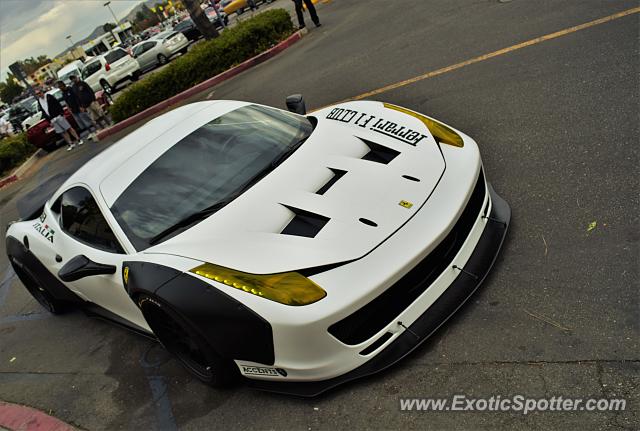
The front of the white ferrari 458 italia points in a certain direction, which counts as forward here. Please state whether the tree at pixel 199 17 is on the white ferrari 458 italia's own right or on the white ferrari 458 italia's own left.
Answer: on the white ferrari 458 italia's own left

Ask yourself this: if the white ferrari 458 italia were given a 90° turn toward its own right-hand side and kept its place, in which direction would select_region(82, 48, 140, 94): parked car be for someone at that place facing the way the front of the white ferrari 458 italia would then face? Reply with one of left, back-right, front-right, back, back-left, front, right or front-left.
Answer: back-right

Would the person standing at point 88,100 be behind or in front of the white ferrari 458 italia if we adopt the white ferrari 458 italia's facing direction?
behind

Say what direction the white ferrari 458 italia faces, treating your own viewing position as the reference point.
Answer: facing the viewer and to the right of the viewer

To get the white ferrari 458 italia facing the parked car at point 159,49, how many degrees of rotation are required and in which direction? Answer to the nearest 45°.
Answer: approximately 135° to its left

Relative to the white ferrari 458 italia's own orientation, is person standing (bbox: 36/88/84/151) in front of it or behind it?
behind

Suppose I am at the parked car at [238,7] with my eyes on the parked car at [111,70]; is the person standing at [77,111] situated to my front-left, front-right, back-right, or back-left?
front-left

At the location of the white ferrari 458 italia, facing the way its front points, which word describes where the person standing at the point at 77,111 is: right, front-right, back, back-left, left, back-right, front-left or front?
back-left

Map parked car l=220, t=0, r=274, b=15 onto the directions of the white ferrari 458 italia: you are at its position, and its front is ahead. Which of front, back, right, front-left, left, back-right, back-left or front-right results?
back-left

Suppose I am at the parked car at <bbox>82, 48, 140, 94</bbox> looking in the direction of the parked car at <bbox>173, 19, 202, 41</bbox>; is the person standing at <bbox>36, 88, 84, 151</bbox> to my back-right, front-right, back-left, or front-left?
back-right
